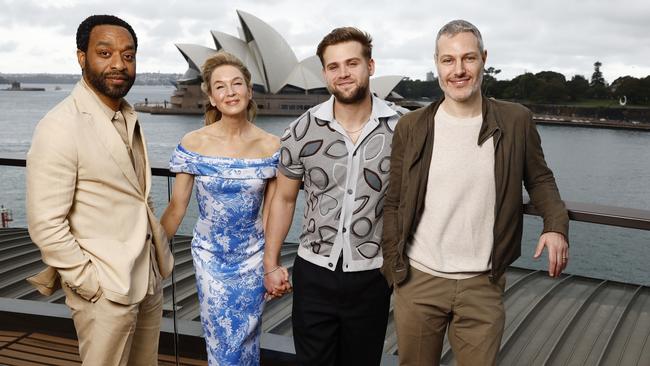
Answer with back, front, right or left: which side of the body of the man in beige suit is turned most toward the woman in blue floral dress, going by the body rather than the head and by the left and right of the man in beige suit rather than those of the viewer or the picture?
left

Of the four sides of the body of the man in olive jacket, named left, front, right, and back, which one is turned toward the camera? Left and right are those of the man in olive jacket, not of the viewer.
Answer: front

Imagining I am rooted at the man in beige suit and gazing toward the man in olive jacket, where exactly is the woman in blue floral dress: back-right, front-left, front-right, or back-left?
front-left

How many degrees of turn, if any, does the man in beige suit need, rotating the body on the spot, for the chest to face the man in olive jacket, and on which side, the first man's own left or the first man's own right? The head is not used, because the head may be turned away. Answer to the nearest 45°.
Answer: approximately 45° to the first man's own left

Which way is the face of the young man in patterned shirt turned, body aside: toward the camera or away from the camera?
toward the camera

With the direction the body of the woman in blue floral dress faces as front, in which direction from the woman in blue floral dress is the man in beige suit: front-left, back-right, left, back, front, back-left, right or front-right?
front-right

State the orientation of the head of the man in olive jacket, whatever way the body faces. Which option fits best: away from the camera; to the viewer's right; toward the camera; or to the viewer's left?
toward the camera

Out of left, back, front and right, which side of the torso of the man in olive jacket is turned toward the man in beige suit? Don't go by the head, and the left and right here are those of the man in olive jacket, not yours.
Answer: right

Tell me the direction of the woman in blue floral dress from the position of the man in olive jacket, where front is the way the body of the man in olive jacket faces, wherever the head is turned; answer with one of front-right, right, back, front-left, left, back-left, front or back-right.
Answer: right

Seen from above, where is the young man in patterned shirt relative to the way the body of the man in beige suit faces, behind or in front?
in front

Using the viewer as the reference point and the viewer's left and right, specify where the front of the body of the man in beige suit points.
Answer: facing the viewer and to the right of the viewer

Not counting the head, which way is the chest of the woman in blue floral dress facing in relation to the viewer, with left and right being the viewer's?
facing the viewer

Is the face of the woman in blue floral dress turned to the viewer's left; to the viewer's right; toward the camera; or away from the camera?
toward the camera

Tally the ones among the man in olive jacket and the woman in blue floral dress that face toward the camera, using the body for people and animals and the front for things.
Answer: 2
